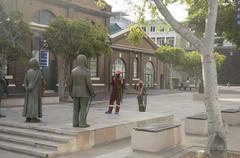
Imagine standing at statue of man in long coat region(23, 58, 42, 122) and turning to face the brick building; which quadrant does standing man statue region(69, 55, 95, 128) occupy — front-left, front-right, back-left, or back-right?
back-right

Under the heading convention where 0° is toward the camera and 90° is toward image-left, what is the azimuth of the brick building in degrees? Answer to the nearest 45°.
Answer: approximately 315°

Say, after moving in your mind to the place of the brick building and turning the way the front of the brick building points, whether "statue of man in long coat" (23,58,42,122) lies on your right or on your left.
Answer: on your right

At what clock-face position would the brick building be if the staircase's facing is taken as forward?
The brick building is roughly at 5 o'clock from the staircase.

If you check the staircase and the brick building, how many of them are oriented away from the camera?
0

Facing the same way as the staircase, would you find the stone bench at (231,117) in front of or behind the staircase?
behind

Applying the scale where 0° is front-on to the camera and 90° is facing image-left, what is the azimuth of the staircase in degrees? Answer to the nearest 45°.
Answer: approximately 45°

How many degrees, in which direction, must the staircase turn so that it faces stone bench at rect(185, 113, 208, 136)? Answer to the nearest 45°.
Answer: approximately 135° to its left
